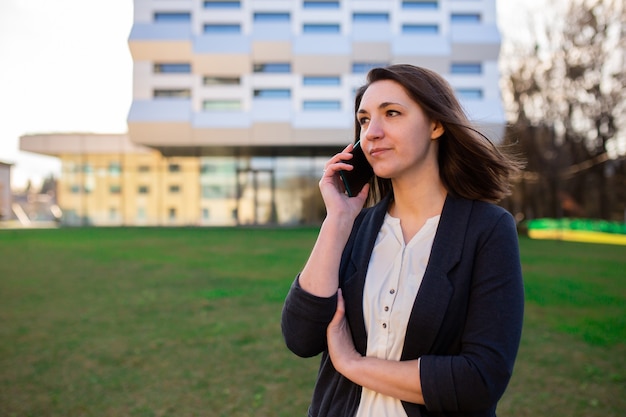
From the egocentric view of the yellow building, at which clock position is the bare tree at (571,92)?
The bare tree is roughly at 10 o'clock from the yellow building.

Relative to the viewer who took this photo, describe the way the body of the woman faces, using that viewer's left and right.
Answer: facing the viewer and to the left of the viewer

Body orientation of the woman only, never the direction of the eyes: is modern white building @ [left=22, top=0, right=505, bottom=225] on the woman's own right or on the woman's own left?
on the woman's own right

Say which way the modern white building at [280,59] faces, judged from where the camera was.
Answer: facing the viewer

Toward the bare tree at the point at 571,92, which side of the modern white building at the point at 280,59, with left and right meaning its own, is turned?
left

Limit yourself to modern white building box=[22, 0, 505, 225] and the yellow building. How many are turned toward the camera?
2

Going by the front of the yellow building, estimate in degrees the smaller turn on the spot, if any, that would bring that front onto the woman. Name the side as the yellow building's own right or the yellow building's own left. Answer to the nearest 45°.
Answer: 0° — it already faces them

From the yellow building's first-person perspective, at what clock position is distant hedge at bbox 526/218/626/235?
The distant hedge is roughly at 10 o'clock from the yellow building.

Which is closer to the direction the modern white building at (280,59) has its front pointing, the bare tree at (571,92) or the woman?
the woman

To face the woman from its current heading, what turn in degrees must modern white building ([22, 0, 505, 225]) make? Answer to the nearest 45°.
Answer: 0° — it already faces them

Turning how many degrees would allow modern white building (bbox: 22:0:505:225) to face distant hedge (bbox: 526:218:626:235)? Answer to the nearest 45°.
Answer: approximately 90° to its left

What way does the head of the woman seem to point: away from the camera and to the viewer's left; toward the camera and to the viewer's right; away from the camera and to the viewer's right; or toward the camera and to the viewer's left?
toward the camera and to the viewer's left

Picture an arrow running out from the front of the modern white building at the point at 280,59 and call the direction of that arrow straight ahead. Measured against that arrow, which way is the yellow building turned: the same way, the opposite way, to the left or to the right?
the same way

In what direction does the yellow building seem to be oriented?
toward the camera

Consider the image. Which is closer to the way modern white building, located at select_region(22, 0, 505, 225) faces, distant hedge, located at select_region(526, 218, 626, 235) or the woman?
the woman
